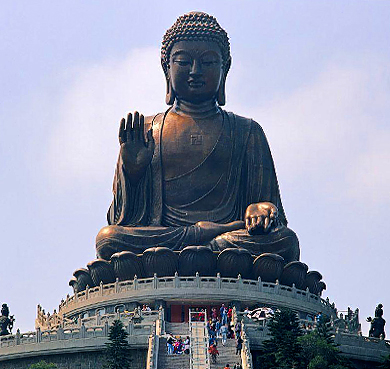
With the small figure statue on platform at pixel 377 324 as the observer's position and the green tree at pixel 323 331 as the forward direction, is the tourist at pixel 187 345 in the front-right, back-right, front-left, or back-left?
front-right

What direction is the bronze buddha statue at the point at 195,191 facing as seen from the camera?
toward the camera

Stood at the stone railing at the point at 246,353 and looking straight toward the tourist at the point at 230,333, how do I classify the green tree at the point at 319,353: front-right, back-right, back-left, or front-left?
back-right
